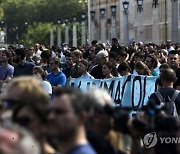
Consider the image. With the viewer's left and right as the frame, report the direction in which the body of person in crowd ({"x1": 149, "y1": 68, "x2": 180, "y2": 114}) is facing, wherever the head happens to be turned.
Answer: facing away from the viewer

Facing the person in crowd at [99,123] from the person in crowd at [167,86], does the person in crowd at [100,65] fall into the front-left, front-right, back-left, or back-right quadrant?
back-right

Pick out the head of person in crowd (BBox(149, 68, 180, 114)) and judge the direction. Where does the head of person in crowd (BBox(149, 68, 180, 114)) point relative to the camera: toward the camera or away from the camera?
away from the camera
